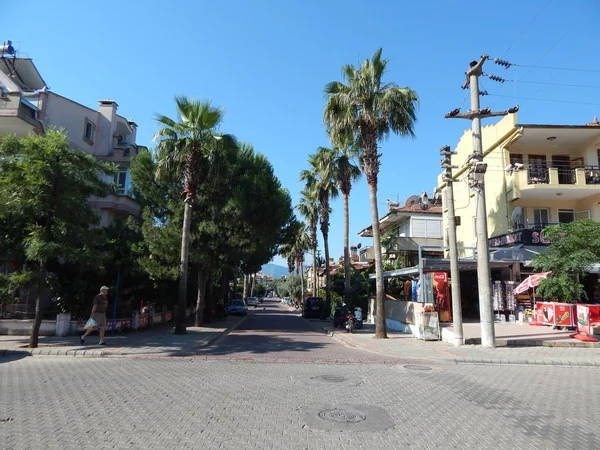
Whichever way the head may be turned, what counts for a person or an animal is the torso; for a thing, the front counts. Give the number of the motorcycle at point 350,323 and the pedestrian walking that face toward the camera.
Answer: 1

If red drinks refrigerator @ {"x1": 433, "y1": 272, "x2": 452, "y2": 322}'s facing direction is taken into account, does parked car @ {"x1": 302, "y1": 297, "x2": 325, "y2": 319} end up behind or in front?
behind

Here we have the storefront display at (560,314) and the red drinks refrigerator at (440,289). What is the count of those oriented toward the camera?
2

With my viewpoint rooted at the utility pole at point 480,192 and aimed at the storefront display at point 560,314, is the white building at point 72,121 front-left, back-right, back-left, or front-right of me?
back-left

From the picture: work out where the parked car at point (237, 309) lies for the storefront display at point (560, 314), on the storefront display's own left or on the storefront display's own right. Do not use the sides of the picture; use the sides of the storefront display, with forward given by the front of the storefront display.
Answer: on the storefront display's own right

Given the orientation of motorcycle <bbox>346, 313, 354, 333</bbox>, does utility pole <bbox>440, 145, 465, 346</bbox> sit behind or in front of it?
in front

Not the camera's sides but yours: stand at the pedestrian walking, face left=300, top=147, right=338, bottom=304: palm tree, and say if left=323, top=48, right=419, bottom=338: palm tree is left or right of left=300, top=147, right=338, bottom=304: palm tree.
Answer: right

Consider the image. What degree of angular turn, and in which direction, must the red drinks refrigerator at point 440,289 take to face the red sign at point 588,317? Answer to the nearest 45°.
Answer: approximately 90° to its left

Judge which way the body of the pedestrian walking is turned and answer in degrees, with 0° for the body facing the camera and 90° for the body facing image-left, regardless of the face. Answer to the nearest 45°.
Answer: approximately 270°
